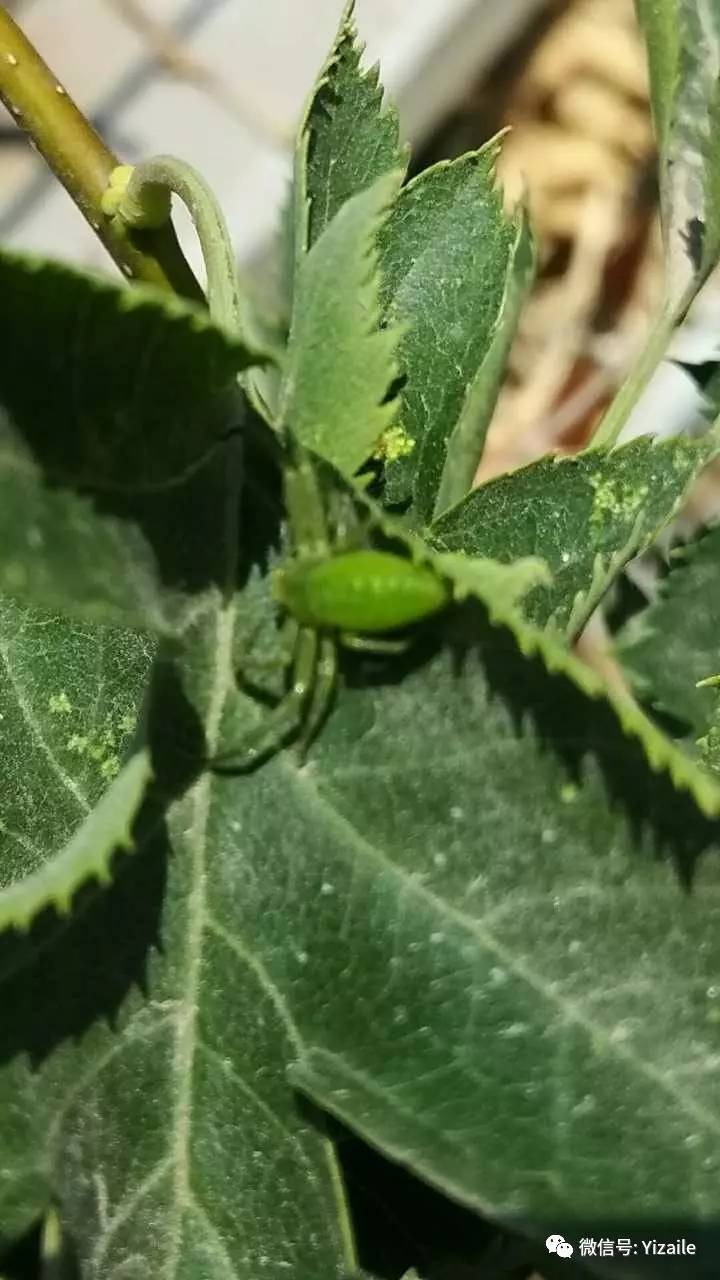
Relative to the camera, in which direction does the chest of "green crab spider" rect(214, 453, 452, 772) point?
to the viewer's left
